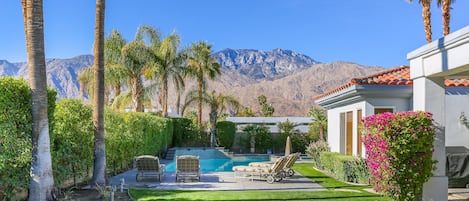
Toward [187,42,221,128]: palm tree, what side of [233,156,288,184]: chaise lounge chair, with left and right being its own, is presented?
right

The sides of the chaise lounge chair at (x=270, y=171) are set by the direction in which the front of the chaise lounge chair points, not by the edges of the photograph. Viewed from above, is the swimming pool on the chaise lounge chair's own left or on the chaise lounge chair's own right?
on the chaise lounge chair's own right

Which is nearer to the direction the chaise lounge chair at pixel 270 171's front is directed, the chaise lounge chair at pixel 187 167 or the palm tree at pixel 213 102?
the chaise lounge chair

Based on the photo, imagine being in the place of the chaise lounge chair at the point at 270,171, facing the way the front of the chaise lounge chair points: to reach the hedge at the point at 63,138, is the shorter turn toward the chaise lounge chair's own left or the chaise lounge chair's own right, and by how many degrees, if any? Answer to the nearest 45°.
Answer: approximately 45° to the chaise lounge chair's own left

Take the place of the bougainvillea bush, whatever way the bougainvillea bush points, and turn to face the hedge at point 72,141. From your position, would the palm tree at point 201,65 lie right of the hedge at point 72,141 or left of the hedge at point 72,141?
right

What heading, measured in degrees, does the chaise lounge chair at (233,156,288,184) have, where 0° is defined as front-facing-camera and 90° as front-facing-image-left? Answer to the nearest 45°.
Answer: approximately 90°

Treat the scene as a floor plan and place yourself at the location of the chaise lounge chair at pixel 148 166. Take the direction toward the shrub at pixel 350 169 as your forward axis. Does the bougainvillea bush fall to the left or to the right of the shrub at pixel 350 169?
right

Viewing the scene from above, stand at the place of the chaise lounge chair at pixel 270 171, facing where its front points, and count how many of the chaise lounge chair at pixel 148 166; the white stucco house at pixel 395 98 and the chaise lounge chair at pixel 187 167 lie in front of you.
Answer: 2

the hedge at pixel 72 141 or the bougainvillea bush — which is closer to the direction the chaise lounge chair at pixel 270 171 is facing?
the hedge

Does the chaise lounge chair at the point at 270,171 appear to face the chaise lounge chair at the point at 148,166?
yes

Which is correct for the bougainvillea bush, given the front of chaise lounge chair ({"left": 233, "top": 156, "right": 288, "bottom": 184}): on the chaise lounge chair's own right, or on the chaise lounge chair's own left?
on the chaise lounge chair's own left
